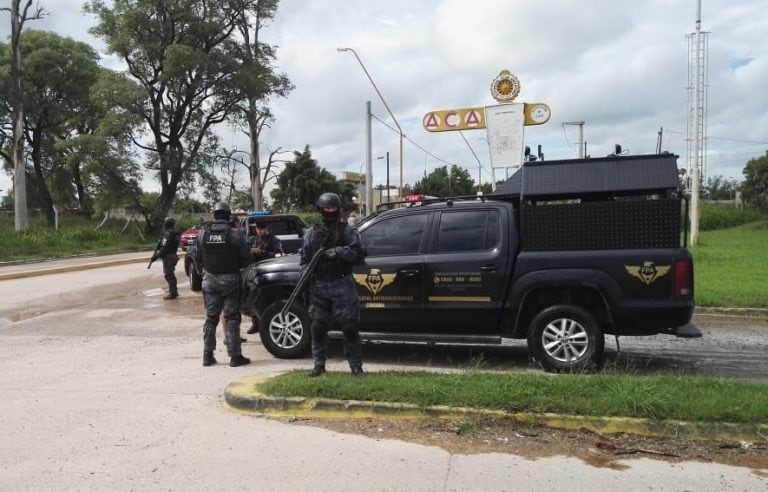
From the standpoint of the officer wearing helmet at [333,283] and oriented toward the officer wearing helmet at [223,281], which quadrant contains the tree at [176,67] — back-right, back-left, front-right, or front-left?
front-right

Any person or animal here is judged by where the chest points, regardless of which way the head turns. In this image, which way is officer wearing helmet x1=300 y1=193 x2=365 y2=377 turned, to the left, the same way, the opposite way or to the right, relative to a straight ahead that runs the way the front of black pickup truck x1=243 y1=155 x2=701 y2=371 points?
to the left

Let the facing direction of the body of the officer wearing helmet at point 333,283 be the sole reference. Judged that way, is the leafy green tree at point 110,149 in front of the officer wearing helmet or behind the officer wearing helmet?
behind

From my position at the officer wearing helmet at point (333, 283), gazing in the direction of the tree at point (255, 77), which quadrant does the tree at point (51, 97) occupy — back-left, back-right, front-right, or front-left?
front-left

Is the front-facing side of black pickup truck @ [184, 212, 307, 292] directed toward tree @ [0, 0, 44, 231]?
no

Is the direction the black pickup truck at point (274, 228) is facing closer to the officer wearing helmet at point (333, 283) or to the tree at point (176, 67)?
the officer wearing helmet

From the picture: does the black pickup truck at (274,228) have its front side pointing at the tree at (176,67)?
no

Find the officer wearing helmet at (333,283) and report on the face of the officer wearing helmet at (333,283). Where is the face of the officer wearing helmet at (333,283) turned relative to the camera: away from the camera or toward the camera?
toward the camera

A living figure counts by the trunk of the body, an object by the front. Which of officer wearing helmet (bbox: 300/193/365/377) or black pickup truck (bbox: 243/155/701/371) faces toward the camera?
the officer wearing helmet

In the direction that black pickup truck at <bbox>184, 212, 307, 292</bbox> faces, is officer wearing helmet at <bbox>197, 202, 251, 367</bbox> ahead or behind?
ahead

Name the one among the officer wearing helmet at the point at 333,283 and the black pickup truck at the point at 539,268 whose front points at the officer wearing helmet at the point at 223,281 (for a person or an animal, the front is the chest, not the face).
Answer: the black pickup truck

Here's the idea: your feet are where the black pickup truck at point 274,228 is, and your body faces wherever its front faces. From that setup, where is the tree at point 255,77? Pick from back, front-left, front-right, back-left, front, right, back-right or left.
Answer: back-right

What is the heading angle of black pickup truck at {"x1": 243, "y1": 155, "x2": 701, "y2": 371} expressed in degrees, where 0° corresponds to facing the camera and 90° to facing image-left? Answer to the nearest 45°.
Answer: approximately 90°

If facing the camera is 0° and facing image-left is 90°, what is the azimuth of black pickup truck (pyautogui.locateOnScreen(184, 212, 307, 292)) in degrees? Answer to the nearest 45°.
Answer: approximately 45°

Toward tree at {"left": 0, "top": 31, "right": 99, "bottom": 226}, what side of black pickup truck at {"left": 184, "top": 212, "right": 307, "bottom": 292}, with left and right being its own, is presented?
right

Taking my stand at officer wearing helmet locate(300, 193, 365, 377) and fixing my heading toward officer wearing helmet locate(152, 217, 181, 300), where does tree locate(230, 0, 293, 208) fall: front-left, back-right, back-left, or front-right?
front-right

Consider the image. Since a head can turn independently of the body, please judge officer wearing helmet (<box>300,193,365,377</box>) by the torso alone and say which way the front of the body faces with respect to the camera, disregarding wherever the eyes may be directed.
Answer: toward the camera
